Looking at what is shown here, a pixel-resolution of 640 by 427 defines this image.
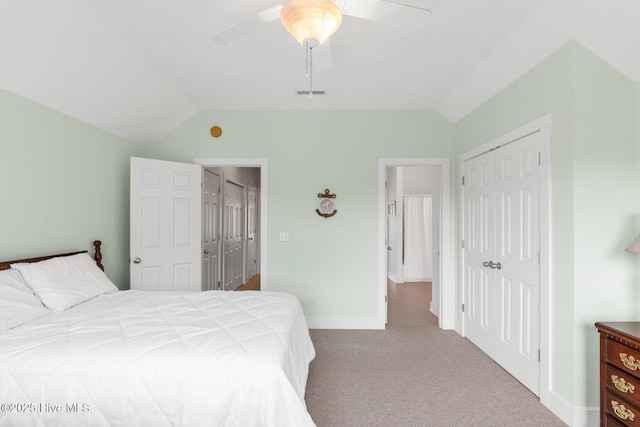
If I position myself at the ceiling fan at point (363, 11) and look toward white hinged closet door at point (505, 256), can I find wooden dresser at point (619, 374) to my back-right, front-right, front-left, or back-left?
front-right

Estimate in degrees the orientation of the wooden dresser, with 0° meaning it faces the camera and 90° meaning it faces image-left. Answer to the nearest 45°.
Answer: approximately 45°

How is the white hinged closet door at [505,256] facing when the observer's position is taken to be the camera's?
facing the viewer and to the left of the viewer

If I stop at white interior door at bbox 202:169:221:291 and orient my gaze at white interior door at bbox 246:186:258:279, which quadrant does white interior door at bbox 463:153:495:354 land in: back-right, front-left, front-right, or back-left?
back-right

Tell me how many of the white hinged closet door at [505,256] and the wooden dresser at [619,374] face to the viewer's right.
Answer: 0

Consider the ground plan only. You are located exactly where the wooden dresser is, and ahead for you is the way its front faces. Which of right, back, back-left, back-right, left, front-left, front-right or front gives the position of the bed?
front

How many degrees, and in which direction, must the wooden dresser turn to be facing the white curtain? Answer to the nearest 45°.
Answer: approximately 90° to its right

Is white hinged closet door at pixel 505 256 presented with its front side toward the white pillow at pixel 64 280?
yes

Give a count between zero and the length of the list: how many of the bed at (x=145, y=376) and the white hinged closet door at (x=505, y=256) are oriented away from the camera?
0

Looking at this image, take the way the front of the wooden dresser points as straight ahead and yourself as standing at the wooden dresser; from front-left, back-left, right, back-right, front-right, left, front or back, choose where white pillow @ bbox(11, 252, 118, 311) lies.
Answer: front

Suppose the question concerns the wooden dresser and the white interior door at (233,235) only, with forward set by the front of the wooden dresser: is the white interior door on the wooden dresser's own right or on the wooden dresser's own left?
on the wooden dresser's own right

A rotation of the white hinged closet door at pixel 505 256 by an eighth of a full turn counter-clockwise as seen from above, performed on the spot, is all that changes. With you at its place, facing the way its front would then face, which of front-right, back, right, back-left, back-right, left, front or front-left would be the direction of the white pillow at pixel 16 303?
front-right

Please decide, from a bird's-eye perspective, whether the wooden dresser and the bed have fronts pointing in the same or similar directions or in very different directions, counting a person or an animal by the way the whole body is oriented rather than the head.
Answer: very different directions

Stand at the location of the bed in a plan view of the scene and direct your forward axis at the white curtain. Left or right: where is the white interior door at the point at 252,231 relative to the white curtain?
left

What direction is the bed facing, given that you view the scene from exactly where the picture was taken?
facing the viewer and to the right of the viewer
